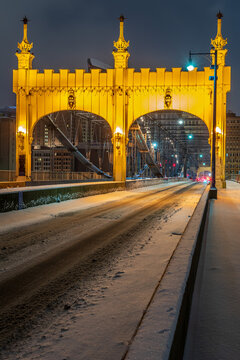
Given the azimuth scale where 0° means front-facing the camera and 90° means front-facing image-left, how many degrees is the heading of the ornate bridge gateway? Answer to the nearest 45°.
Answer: approximately 0°
